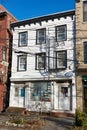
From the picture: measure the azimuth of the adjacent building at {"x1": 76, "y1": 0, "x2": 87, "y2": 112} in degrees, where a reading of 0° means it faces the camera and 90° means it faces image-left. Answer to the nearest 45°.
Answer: approximately 0°

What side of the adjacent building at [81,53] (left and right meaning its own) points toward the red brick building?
right

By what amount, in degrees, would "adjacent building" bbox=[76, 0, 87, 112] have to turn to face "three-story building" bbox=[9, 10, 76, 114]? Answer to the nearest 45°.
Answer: approximately 90° to its right
